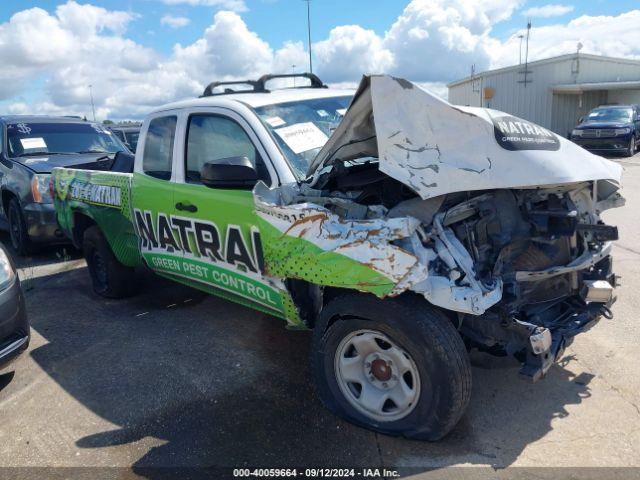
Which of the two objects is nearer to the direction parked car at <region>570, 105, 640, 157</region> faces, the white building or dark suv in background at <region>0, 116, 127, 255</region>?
the dark suv in background

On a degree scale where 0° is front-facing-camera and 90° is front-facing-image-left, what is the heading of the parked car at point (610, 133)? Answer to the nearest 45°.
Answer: approximately 45°

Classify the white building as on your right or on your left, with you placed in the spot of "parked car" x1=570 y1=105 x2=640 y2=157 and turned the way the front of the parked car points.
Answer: on your right

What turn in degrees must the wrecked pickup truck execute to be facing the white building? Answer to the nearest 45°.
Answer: approximately 90° to its left

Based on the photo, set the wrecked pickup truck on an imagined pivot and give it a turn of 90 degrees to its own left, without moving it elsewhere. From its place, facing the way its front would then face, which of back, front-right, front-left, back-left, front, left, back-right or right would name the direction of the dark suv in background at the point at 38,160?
left

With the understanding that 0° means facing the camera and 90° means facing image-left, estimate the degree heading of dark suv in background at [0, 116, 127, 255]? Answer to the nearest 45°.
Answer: approximately 315°

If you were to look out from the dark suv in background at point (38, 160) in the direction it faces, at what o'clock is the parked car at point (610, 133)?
The parked car is roughly at 10 o'clock from the dark suv in background.

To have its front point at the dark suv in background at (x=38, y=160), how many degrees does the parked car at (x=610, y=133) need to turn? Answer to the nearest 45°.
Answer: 0° — it already faces it

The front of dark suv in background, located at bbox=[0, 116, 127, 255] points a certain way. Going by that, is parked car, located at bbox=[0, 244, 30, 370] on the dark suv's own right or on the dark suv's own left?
on the dark suv's own right

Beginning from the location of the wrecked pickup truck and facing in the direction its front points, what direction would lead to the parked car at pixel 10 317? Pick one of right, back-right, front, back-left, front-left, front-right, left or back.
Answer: back-right
